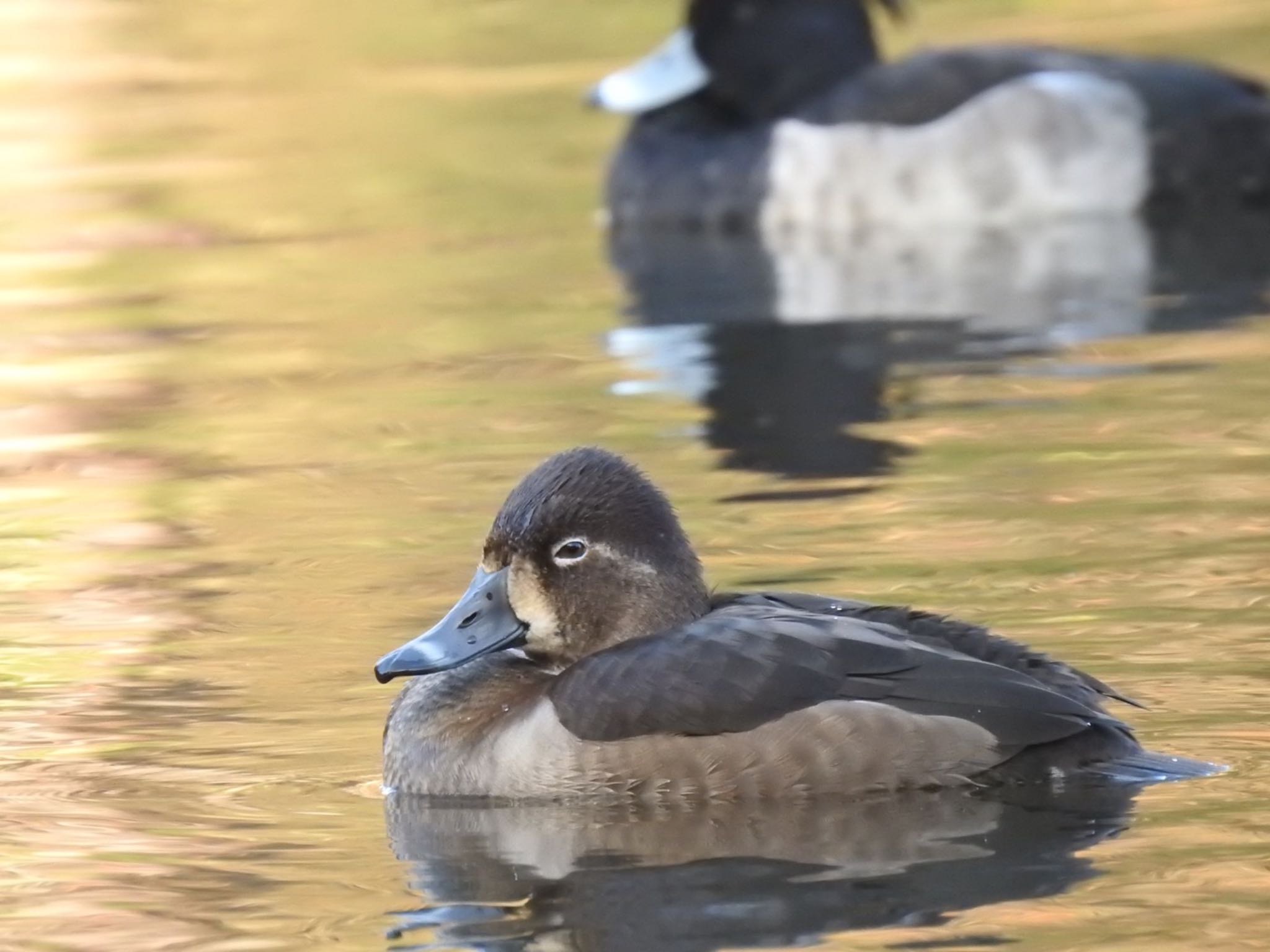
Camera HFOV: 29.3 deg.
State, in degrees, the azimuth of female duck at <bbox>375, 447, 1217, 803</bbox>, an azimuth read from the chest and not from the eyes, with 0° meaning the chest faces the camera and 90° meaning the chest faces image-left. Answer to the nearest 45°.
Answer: approximately 90°

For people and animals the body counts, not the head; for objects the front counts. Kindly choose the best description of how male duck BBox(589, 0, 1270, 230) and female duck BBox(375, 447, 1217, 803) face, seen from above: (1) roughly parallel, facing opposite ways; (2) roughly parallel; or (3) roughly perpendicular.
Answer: roughly parallel

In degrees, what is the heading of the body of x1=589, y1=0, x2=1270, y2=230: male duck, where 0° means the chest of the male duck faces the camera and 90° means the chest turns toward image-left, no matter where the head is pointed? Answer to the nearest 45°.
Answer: approximately 90°

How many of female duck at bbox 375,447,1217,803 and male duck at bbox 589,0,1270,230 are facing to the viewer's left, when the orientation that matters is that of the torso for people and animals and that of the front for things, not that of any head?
2

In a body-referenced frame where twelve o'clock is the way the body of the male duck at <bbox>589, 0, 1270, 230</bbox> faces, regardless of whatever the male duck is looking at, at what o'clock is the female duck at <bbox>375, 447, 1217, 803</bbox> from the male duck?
The female duck is roughly at 9 o'clock from the male duck.

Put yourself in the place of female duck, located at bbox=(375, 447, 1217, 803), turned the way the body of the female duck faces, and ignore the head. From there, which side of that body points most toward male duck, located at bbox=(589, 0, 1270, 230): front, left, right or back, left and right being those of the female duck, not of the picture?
right
